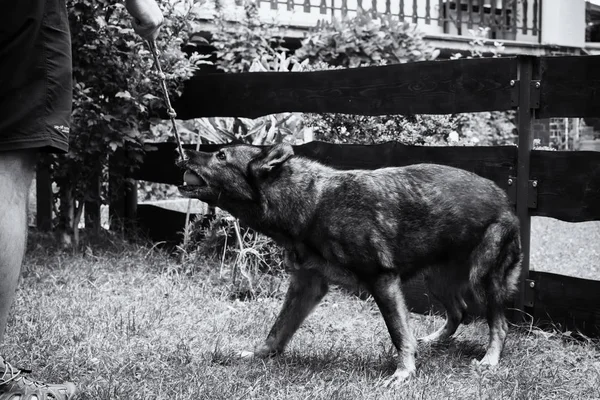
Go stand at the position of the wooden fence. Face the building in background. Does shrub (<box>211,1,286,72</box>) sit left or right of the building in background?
left

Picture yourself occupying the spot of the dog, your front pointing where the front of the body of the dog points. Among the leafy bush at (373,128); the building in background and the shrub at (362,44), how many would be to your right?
3

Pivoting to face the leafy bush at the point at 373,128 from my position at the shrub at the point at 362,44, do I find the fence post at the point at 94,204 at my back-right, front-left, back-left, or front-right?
front-right

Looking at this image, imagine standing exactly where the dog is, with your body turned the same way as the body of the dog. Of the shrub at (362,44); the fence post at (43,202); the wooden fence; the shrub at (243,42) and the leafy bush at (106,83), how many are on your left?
0

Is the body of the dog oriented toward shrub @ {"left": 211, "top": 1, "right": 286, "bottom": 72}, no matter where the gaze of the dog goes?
no

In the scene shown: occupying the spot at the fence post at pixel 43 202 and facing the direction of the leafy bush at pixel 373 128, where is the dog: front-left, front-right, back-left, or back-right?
front-right

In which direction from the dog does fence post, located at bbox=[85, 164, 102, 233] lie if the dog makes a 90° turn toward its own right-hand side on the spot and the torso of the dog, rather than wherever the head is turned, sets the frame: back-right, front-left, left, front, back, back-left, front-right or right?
front-left

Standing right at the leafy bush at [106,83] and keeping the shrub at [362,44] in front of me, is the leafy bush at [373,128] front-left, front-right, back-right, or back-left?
front-right

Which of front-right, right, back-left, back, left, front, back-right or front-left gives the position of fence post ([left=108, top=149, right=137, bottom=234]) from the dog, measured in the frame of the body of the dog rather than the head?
front-right

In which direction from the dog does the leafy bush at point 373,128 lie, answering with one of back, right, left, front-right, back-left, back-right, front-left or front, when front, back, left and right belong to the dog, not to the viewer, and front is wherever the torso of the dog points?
right

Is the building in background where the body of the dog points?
no

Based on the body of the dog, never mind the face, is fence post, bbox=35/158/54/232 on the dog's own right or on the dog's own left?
on the dog's own right

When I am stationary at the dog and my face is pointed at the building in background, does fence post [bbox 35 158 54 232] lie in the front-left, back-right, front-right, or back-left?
front-left

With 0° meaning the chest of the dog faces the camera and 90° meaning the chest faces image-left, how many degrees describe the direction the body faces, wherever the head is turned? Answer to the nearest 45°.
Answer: approximately 90°

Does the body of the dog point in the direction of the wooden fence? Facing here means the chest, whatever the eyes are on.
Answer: no
